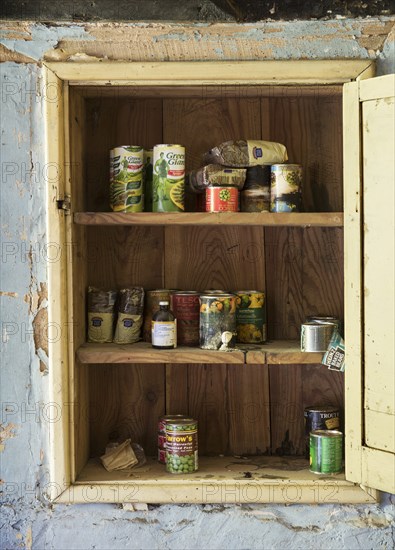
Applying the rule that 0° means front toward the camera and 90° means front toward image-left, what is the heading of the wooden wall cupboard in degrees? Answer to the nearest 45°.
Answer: approximately 0°
